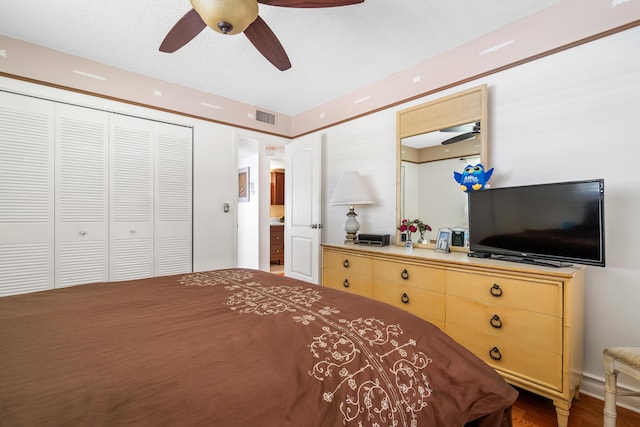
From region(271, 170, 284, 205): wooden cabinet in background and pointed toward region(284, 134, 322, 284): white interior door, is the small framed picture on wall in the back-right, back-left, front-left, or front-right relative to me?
front-right

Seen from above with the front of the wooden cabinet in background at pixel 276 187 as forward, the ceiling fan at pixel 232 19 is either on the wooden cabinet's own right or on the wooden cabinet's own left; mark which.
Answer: on the wooden cabinet's own right

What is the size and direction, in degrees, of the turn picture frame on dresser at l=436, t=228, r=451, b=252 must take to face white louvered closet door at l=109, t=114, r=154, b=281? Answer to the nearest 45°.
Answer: approximately 45° to its right

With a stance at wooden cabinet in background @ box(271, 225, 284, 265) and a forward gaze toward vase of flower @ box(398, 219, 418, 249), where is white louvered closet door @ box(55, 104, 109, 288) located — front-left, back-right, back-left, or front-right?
front-right

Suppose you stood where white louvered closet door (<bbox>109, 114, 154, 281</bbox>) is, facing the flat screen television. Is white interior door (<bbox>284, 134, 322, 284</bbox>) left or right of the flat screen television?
left

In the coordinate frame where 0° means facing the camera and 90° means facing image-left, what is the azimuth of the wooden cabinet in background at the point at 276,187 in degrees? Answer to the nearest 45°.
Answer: approximately 315°

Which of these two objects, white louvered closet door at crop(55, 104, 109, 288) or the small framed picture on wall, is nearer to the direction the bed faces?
the small framed picture on wall

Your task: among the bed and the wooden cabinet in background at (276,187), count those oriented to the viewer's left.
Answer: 0

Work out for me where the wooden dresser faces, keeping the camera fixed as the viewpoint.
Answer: facing the viewer and to the left of the viewer

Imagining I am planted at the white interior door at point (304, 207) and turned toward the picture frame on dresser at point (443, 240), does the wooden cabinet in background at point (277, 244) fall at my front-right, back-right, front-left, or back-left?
back-left

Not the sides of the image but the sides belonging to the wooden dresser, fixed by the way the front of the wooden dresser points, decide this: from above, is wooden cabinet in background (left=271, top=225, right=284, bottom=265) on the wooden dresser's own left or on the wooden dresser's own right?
on the wooden dresser's own right

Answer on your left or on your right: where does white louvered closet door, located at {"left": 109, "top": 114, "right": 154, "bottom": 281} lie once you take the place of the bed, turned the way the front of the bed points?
on your left

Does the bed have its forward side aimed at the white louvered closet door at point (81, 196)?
no
